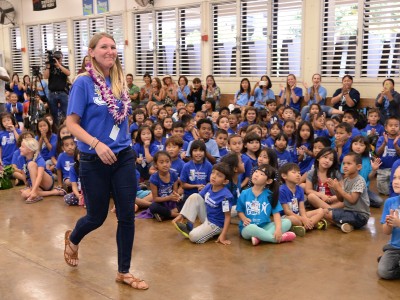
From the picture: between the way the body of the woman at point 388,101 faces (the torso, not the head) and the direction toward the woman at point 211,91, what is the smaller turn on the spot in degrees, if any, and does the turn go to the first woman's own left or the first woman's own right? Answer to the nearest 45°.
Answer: approximately 45° to the first woman's own right

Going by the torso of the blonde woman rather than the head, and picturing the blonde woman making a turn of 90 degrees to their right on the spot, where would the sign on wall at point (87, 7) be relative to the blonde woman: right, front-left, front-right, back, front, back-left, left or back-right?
back-right

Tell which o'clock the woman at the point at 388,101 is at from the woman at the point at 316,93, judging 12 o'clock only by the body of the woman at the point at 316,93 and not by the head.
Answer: the woman at the point at 388,101 is roughly at 10 o'clock from the woman at the point at 316,93.

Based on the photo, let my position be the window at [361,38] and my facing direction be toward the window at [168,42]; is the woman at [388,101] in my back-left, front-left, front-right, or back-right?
back-left

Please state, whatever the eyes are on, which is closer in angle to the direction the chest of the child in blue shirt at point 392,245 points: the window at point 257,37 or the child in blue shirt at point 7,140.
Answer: the child in blue shirt

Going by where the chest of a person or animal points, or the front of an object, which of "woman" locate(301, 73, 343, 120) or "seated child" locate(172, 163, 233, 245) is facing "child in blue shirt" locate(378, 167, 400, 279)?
the woman

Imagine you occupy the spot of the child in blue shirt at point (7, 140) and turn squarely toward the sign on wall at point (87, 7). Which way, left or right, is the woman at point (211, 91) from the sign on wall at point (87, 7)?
right

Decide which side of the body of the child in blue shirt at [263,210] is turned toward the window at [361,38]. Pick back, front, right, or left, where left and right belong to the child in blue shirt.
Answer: back

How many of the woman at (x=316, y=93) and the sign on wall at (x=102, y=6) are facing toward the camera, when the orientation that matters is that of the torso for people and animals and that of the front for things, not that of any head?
2
